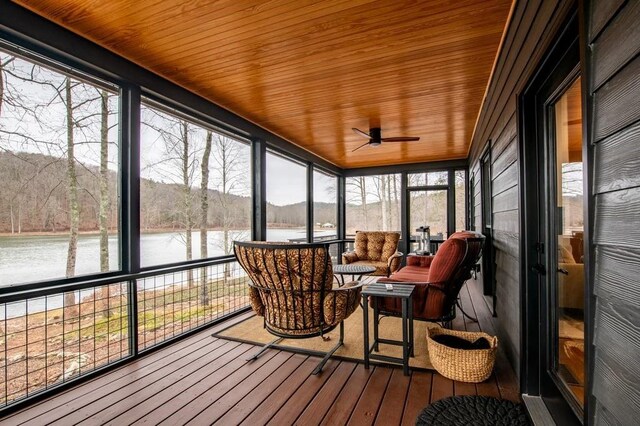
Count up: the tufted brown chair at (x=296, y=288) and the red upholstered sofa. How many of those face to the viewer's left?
1

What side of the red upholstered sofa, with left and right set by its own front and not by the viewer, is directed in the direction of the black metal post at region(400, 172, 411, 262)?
right

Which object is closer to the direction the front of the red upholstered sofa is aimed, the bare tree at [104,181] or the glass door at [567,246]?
the bare tree

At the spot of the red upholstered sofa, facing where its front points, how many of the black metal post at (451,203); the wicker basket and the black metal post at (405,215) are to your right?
2

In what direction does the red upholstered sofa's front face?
to the viewer's left
